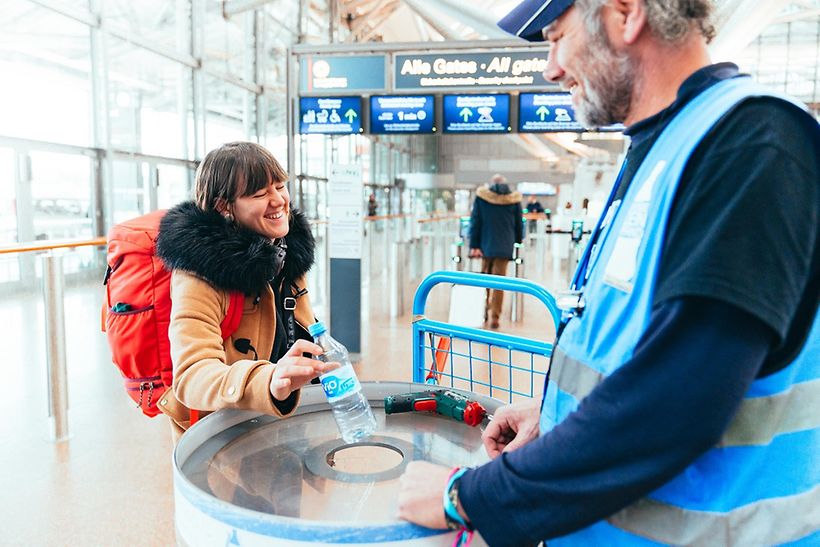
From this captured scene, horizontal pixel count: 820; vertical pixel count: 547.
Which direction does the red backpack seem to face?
to the viewer's left

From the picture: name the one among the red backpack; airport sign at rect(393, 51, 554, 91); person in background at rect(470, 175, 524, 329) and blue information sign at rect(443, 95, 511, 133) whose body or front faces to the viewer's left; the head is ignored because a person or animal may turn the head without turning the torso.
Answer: the red backpack

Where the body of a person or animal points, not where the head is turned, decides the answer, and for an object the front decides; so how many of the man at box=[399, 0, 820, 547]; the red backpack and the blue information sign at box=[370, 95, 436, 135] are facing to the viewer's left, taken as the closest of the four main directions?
2

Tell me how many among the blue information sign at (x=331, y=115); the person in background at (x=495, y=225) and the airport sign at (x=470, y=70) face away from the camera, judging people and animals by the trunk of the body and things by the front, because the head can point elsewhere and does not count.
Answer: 1

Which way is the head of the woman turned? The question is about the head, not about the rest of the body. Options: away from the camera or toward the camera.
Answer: toward the camera

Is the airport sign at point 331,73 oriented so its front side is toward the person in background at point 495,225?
no

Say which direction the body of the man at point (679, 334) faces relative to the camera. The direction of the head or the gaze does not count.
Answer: to the viewer's left

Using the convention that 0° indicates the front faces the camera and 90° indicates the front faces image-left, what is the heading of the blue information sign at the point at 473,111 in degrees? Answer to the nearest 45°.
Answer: approximately 0°

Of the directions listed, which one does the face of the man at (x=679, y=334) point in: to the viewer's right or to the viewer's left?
to the viewer's left

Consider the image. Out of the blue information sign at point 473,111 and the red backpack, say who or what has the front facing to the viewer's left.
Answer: the red backpack

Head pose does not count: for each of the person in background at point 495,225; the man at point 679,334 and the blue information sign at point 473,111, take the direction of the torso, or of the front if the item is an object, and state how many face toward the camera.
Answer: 1

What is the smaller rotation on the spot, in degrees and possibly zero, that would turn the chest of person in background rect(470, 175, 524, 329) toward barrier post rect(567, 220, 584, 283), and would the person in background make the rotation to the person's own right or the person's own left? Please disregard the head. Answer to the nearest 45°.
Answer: approximately 45° to the person's own right

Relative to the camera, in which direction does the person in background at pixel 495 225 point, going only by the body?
away from the camera

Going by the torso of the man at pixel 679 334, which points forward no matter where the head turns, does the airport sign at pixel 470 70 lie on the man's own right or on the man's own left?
on the man's own right

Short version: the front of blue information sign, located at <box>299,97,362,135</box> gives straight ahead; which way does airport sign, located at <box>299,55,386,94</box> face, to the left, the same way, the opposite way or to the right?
the same way

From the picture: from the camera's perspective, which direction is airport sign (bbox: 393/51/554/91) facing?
toward the camera

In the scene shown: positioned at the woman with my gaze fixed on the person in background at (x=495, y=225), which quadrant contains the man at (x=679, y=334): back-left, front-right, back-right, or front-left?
back-right

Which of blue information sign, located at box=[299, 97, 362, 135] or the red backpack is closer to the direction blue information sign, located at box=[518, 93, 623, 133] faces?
the red backpack
